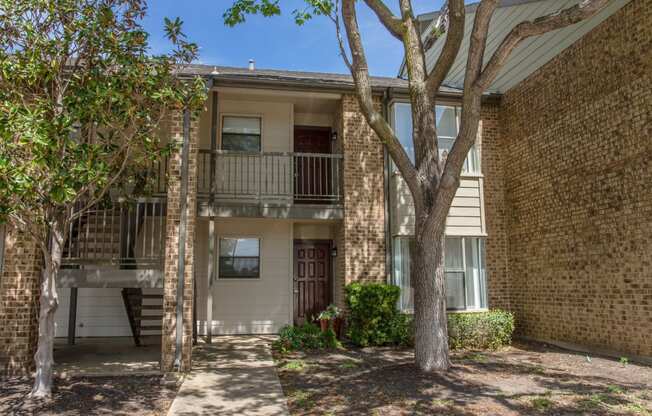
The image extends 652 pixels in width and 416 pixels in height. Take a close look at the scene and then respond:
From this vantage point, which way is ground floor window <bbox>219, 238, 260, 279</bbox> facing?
toward the camera

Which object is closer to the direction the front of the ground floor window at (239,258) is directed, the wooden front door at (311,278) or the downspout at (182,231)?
the downspout

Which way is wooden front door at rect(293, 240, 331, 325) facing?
toward the camera

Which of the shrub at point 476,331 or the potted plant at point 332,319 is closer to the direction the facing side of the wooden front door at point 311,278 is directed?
the potted plant

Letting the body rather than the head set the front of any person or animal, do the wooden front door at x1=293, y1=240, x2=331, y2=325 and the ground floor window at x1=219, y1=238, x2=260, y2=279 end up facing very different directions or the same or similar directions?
same or similar directions

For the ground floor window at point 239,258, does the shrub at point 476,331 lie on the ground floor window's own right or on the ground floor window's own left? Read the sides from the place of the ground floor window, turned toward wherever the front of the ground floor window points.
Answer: on the ground floor window's own left

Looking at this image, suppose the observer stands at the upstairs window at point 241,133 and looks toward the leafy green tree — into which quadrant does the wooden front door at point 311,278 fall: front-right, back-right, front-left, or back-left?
back-left

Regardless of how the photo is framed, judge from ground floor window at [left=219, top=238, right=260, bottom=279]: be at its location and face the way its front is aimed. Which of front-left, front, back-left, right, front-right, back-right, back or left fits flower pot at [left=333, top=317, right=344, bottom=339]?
front-left

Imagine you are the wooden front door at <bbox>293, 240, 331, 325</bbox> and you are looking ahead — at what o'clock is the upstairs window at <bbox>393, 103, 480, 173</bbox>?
The upstairs window is roughly at 10 o'clock from the wooden front door.

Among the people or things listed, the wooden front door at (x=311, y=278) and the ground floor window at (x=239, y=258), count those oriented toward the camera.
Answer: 2

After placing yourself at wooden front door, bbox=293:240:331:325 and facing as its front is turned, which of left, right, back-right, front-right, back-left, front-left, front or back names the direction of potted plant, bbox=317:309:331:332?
front
